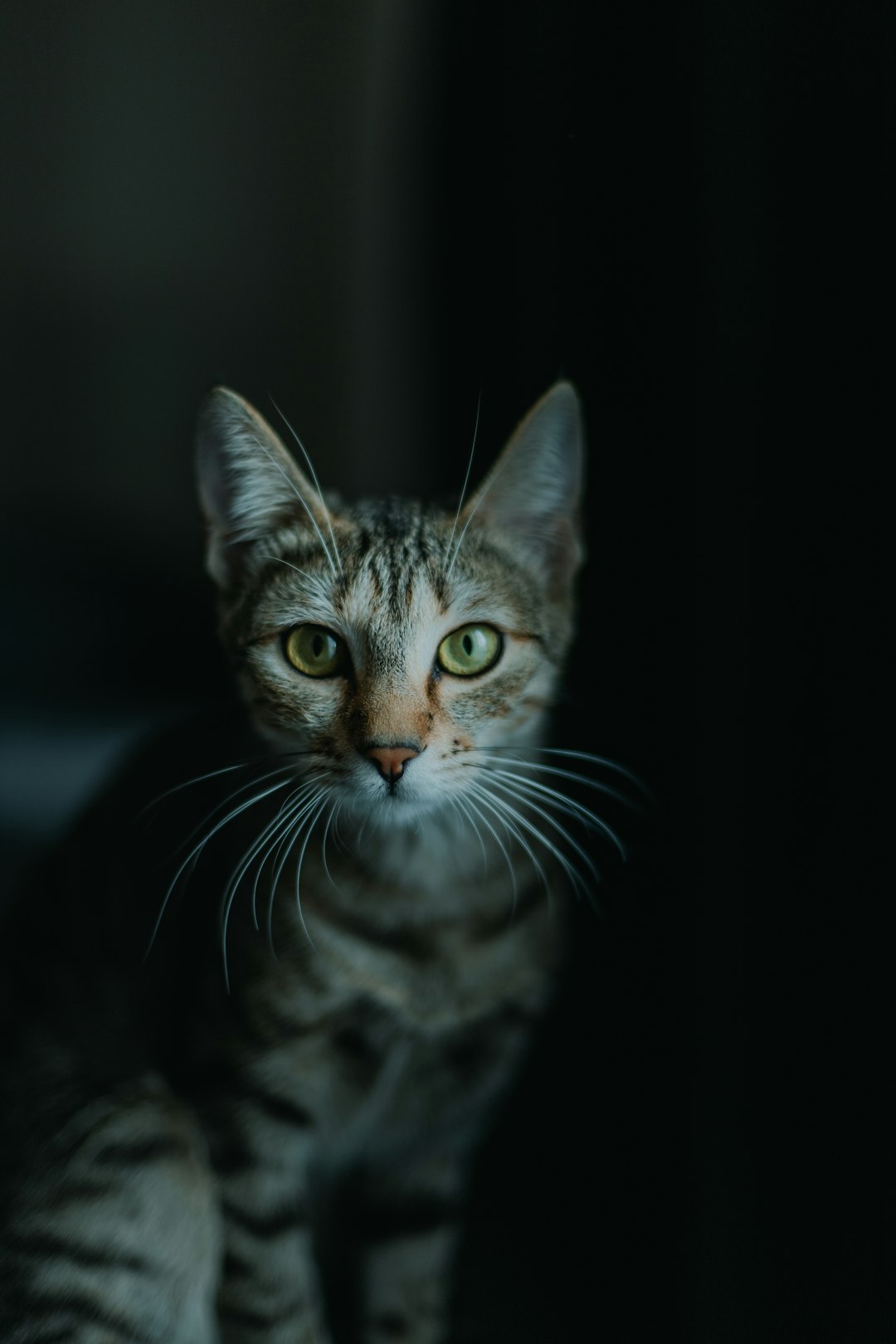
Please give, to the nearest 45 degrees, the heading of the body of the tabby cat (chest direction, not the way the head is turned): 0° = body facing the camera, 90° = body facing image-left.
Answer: approximately 315°
